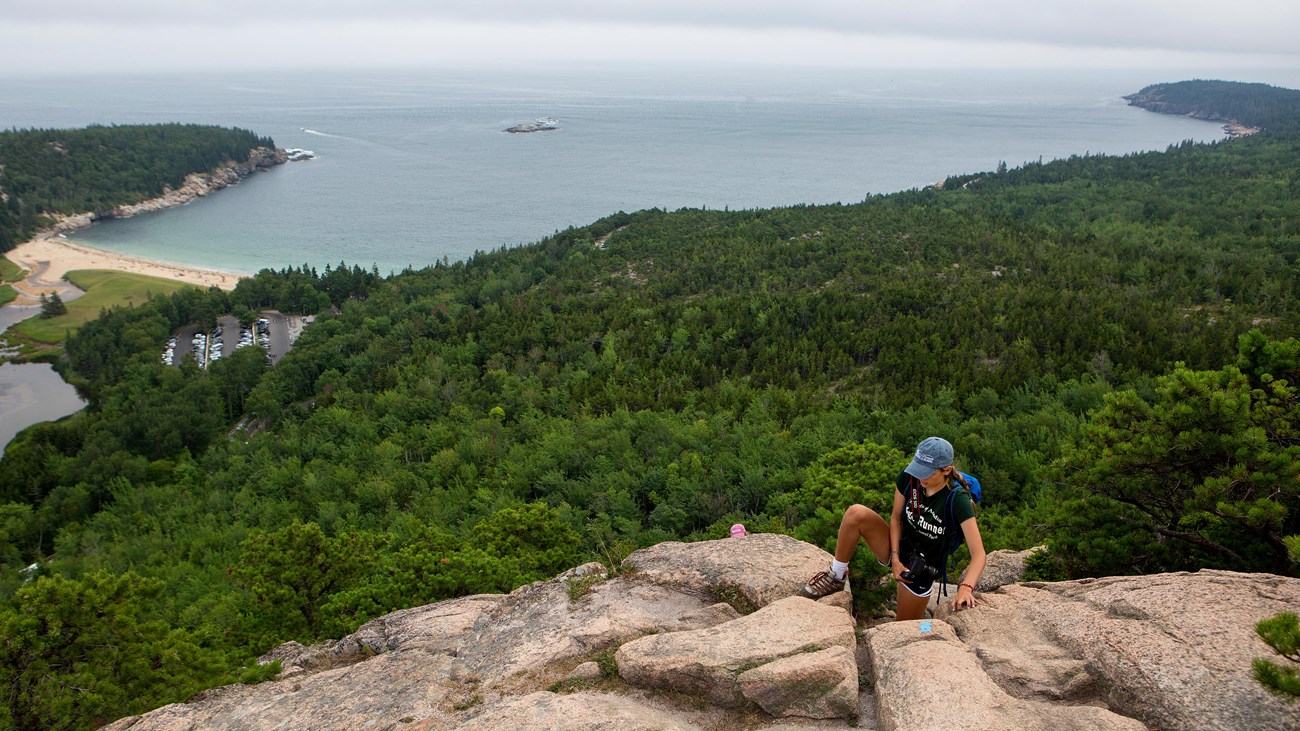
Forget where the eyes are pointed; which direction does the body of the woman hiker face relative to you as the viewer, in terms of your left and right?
facing the viewer and to the left of the viewer
